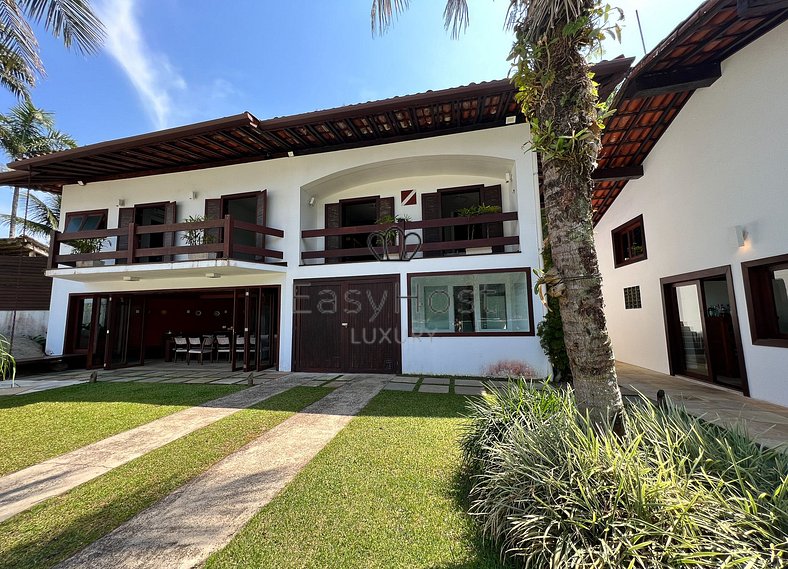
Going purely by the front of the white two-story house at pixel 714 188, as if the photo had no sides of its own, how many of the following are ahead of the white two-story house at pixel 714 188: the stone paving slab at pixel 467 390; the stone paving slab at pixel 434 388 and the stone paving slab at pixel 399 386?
3

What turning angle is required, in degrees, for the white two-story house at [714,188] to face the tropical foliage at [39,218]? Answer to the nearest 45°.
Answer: approximately 45° to its right

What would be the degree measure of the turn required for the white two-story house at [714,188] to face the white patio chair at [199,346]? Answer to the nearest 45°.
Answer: approximately 45° to its right

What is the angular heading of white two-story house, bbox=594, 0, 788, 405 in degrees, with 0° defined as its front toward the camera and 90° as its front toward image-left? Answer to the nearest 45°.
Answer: approximately 45°
